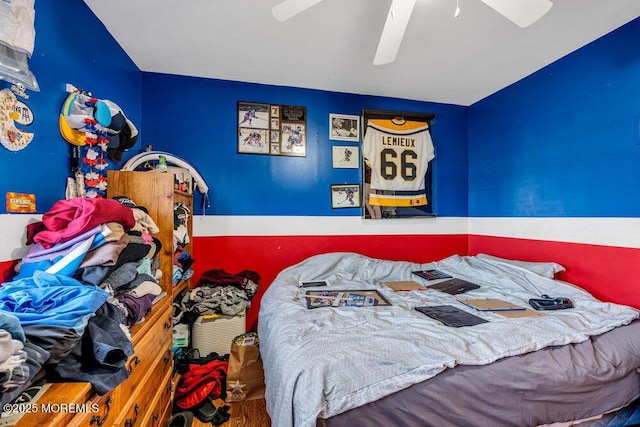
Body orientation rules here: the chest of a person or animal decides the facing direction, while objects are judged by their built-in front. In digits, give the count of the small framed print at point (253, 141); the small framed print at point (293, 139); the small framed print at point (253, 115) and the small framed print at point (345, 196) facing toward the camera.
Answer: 4

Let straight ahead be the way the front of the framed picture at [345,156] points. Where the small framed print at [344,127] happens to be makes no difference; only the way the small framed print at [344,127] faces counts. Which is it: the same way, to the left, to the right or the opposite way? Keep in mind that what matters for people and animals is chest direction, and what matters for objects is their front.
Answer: the same way

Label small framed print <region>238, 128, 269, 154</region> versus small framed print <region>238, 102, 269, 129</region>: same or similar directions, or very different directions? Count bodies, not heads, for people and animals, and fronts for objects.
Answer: same or similar directions

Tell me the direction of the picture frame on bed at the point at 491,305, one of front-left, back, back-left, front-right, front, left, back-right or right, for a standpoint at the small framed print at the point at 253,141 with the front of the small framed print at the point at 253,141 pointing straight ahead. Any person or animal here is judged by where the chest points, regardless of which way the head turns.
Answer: front-left

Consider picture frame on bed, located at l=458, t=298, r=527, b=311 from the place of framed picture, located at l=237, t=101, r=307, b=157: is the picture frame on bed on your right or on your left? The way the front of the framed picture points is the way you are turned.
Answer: on your left

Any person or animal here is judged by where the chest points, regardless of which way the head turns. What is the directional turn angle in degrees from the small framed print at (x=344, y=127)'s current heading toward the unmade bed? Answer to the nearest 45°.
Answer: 0° — it already faces it

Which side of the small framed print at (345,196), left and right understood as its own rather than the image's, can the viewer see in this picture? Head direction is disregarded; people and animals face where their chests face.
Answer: front

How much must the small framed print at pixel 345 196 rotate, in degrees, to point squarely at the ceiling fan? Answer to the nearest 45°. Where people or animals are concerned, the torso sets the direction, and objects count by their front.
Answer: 0° — it already faces it

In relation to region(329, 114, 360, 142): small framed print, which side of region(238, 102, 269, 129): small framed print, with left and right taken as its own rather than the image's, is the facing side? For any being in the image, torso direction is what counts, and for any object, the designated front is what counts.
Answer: left

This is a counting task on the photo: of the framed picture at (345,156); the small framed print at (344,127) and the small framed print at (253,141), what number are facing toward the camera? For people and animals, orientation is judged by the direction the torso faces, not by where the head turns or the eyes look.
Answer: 3

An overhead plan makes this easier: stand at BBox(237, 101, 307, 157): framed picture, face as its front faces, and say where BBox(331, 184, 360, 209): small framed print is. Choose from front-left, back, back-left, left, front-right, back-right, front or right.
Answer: left

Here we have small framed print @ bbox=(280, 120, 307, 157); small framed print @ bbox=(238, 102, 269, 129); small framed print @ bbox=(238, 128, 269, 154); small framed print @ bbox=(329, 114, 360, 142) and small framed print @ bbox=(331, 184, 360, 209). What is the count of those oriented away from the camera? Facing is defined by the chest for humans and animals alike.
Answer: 0

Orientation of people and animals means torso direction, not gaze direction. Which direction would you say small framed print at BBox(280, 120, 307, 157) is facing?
toward the camera

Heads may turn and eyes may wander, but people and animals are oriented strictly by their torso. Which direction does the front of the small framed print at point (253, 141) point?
toward the camera
